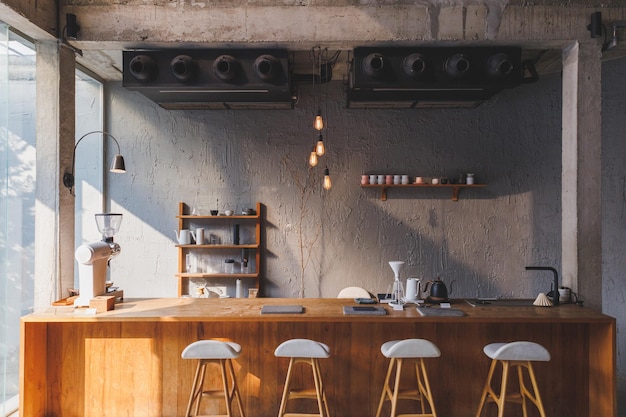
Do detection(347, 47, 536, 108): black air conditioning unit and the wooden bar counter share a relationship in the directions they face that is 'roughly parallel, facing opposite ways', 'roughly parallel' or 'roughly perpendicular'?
roughly parallel

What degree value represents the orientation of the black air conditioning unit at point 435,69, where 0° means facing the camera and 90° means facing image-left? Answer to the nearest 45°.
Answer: approximately 0°

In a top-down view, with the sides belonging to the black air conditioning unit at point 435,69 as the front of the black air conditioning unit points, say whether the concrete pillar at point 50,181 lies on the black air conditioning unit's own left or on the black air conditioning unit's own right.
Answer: on the black air conditioning unit's own right

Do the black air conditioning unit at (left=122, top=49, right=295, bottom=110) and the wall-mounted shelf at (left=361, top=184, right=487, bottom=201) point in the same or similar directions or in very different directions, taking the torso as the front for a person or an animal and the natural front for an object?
same or similar directions

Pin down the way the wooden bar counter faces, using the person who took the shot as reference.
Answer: facing the viewer

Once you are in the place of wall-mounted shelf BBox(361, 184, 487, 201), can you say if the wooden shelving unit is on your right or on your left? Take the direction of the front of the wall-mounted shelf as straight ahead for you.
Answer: on your right

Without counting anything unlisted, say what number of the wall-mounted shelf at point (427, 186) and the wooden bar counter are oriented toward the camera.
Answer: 2

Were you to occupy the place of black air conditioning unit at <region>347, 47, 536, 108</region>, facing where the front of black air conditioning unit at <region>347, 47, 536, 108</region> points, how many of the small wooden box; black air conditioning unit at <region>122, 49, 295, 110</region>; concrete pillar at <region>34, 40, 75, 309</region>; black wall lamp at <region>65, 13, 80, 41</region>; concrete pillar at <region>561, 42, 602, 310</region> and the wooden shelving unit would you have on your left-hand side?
1

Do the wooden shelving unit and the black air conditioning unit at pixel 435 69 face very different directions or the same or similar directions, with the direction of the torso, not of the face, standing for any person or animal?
same or similar directions

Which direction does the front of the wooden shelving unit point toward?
toward the camera

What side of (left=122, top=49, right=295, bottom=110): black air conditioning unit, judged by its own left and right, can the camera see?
front

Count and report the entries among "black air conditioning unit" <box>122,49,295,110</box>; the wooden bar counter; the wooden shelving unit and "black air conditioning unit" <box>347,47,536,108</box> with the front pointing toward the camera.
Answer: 4

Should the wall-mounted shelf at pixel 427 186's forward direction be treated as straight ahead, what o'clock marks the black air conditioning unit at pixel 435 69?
The black air conditioning unit is roughly at 12 o'clock from the wall-mounted shelf.

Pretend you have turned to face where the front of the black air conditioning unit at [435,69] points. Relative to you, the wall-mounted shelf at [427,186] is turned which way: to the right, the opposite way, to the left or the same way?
the same way

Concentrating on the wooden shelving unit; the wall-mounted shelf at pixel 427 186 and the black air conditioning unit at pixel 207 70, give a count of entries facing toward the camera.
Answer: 3
